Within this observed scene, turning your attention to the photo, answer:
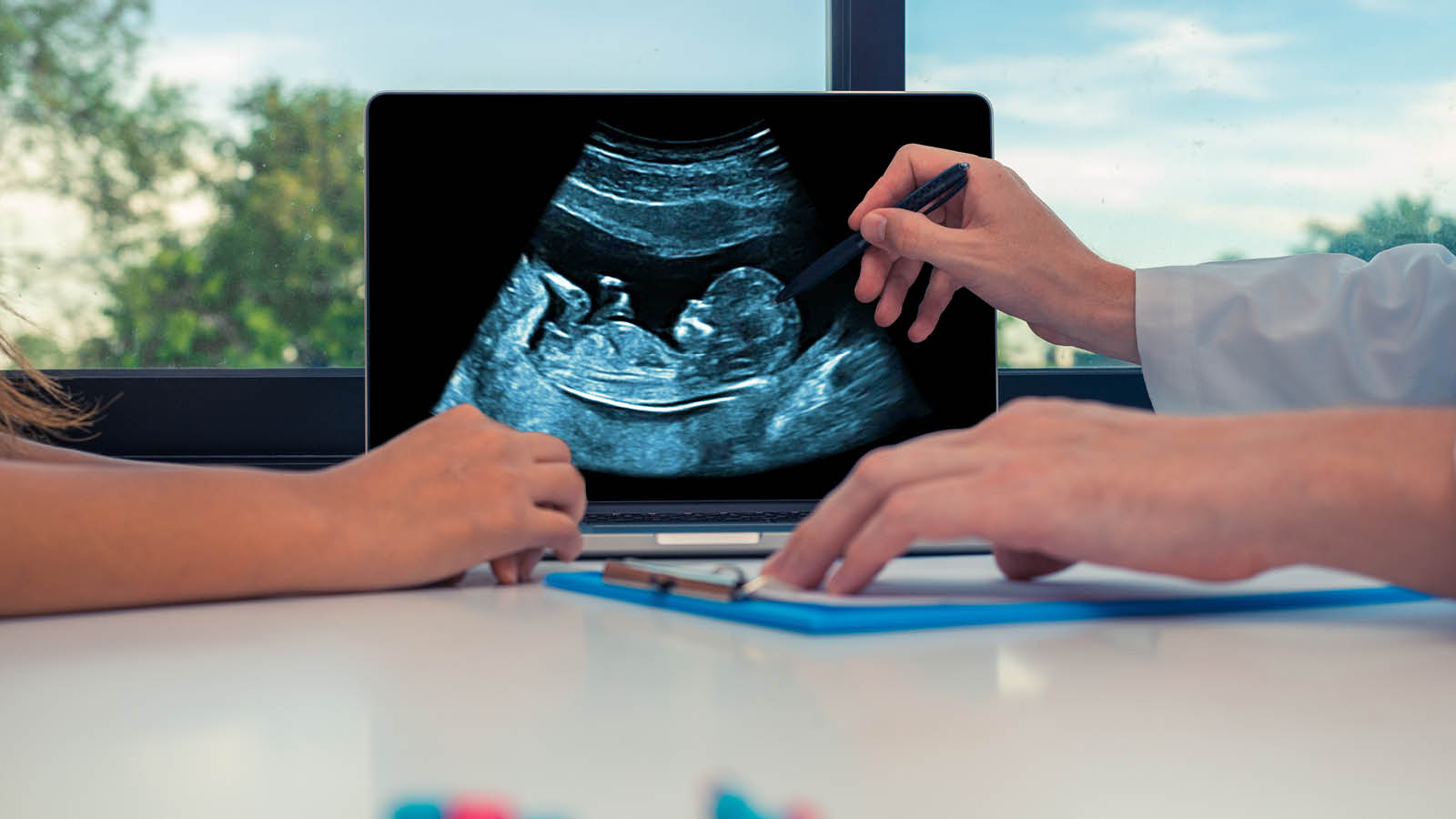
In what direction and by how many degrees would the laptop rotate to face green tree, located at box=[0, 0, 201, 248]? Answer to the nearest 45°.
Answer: approximately 135° to its right

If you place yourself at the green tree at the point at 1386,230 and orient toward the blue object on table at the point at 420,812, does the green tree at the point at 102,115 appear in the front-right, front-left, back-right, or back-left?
front-right

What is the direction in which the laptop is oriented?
toward the camera

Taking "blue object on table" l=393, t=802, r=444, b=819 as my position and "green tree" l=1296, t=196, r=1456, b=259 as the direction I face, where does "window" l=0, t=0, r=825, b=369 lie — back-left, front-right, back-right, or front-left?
front-left

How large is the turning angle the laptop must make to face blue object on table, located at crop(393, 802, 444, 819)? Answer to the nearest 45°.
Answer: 0° — it already faces it

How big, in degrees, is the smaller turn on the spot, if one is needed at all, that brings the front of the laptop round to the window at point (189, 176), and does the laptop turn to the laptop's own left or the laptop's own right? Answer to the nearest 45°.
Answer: approximately 135° to the laptop's own right

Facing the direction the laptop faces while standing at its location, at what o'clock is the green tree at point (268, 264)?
The green tree is roughly at 4 o'clock from the laptop.

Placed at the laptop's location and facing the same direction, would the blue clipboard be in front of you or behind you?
in front

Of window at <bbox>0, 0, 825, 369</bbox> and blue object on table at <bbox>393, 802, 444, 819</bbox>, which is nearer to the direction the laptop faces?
the blue object on table
